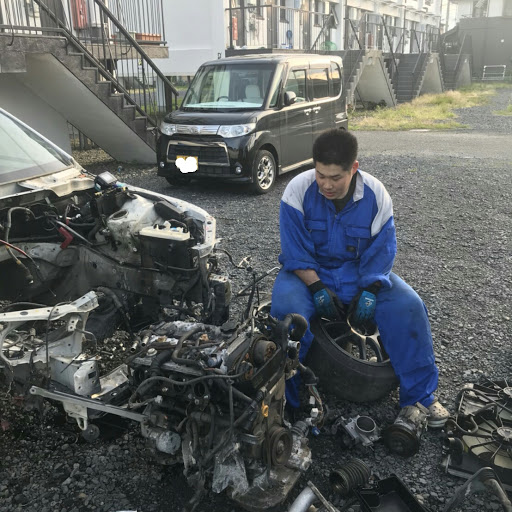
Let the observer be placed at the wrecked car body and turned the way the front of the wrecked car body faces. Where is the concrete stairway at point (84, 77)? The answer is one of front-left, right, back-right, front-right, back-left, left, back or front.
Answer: back-left

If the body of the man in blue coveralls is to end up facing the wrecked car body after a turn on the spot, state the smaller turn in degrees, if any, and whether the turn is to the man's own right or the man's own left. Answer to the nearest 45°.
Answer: approximately 90° to the man's own right

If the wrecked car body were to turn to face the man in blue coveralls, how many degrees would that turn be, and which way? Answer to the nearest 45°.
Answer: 0° — it already faces them

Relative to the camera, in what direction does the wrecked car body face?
facing the viewer and to the right of the viewer

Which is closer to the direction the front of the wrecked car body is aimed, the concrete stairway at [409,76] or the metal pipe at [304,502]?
the metal pipe

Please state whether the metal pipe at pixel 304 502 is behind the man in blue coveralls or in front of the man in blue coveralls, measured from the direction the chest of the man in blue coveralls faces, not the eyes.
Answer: in front

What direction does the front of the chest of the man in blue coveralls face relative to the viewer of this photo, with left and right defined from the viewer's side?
facing the viewer

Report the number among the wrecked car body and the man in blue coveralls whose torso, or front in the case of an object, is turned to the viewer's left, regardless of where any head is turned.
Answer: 0

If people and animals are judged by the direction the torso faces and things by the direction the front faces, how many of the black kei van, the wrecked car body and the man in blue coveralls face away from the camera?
0

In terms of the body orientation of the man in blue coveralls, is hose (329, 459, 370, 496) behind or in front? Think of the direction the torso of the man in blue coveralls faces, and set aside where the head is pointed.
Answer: in front

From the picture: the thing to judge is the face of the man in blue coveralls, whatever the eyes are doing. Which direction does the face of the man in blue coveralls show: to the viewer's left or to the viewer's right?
to the viewer's left

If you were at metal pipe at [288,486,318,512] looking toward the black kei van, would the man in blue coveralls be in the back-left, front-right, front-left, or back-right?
front-right

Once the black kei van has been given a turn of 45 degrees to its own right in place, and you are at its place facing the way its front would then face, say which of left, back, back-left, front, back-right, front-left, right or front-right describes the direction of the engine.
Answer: left

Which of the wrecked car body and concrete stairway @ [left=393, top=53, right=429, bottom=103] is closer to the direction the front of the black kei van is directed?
the wrecked car body

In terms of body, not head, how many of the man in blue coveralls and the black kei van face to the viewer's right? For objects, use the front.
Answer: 0
